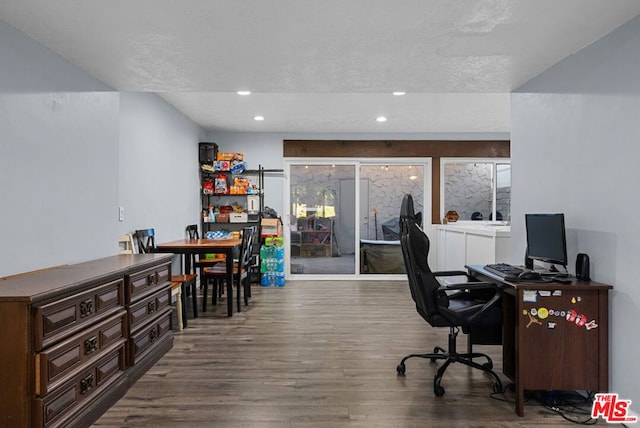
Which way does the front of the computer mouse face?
to the viewer's right

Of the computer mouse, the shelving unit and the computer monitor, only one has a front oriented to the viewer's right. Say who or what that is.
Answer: the computer mouse

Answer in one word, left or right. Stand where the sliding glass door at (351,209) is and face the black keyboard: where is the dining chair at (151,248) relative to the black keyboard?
right

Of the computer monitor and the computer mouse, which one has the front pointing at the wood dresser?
the computer monitor

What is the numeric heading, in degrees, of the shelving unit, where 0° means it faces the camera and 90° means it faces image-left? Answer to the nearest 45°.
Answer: approximately 0°

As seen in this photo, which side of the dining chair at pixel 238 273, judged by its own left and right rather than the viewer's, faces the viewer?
left

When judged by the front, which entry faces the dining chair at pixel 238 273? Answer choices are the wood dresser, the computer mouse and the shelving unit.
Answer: the shelving unit

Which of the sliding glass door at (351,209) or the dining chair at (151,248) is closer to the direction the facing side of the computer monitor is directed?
the dining chair

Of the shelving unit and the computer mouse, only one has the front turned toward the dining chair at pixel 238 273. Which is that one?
the shelving unit
